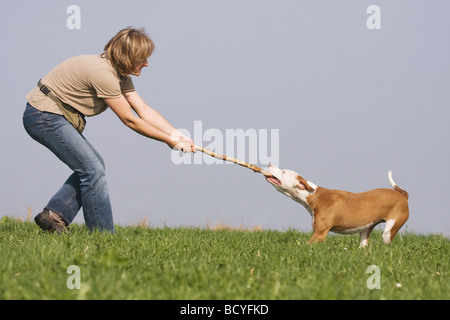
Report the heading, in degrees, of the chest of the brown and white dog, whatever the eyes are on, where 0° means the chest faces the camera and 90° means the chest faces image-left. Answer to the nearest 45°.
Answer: approximately 90°

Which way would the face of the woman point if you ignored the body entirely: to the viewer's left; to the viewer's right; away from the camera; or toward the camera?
to the viewer's right

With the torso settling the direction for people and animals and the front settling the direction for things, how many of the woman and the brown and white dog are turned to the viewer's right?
1

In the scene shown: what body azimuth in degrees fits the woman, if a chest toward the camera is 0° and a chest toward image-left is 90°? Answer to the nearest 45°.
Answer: approximately 270°

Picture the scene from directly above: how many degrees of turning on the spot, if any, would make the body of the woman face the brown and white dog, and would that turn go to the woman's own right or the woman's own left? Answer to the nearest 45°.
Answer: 0° — they already face it

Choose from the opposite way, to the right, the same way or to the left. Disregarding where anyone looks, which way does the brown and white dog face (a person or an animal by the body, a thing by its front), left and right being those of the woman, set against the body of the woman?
the opposite way

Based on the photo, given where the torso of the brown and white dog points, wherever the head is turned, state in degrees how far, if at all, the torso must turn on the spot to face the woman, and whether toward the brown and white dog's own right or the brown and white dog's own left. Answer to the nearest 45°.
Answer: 0° — it already faces them
